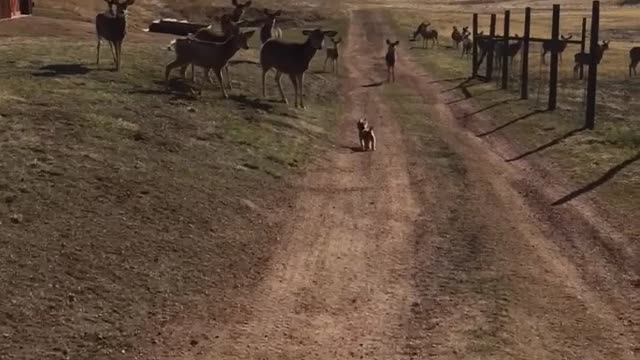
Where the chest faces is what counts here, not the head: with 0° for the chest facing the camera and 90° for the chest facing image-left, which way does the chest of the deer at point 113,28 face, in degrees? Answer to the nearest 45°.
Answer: approximately 315°

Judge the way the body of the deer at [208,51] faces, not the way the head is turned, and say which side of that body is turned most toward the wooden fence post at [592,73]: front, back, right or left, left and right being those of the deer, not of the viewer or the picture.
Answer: front

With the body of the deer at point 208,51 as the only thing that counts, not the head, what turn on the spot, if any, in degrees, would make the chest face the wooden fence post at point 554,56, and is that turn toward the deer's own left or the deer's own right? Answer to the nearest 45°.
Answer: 0° — it already faces it

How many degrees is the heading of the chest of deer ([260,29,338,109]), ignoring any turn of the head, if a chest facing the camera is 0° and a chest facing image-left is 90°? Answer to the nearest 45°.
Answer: approximately 315°

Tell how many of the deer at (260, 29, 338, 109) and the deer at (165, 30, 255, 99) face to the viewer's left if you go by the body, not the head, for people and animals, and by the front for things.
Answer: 0

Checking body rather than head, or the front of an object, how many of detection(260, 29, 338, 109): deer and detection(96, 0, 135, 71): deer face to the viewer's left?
0

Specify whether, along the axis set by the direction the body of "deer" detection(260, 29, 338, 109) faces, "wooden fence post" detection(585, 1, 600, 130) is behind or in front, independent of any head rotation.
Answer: in front

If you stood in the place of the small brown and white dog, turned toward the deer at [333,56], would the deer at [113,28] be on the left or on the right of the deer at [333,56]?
left

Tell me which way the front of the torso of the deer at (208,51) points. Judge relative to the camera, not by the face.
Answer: to the viewer's right

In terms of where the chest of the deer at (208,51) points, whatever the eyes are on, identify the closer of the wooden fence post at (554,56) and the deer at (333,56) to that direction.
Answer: the wooden fence post

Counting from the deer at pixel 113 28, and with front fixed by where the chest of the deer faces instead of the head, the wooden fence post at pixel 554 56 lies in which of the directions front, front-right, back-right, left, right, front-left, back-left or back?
front-left

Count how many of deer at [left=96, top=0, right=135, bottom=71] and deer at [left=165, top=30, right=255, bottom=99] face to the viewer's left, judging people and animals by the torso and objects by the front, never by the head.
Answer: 0
